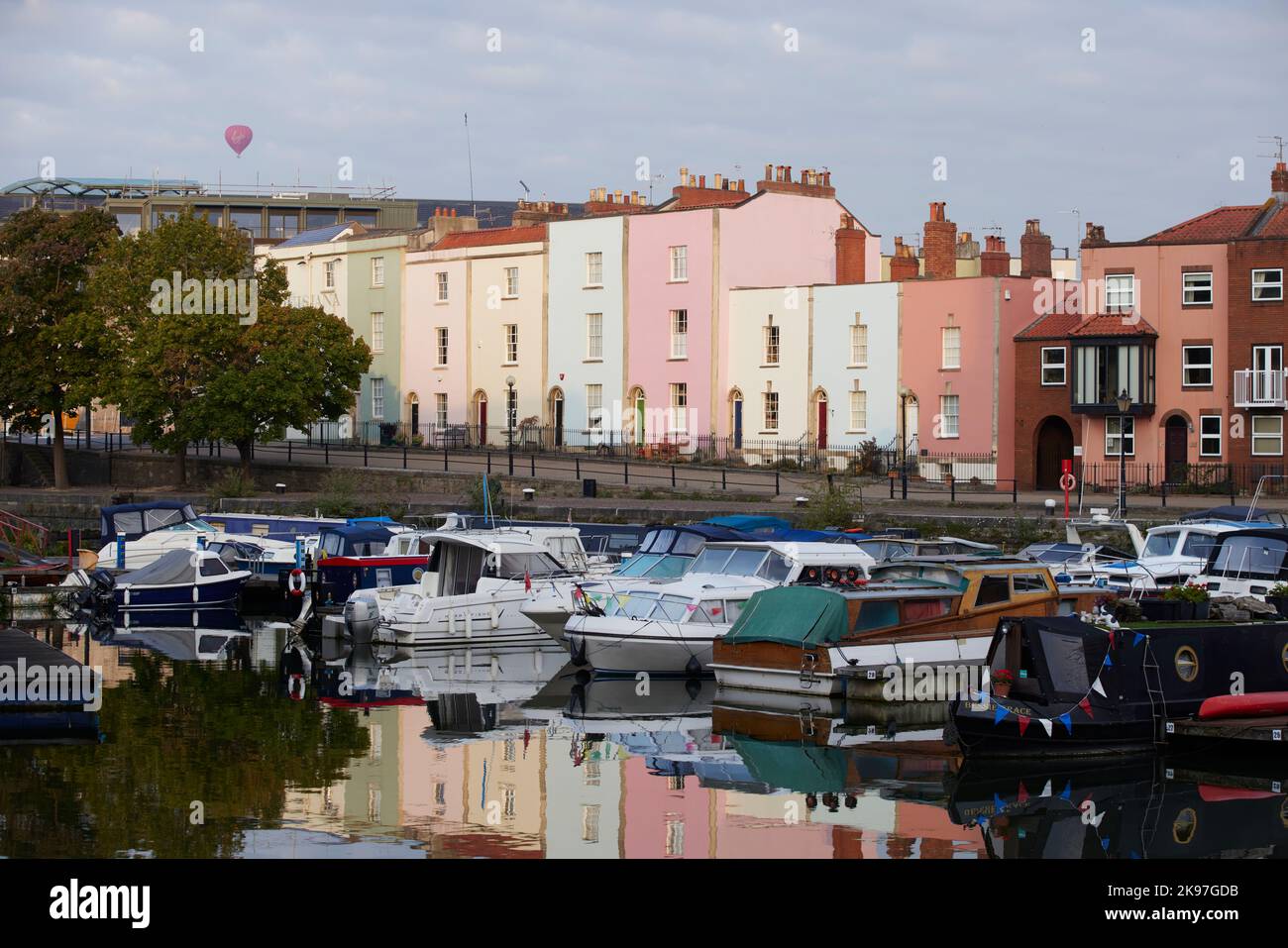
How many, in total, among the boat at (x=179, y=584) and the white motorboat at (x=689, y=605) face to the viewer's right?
1

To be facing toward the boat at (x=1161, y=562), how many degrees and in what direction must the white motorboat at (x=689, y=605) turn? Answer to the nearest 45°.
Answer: approximately 180°

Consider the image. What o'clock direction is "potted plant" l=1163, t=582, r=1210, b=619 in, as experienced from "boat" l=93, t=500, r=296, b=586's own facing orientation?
The potted plant is roughly at 2 o'clock from the boat.

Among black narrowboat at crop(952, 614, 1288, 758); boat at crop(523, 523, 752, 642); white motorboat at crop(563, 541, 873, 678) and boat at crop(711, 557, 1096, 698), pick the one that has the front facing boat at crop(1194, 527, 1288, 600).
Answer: boat at crop(711, 557, 1096, 698)

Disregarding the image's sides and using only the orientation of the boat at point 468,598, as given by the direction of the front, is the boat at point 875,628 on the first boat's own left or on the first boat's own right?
on the first boat's own right

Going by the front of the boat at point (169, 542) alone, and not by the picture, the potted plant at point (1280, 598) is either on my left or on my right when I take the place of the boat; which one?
on my right

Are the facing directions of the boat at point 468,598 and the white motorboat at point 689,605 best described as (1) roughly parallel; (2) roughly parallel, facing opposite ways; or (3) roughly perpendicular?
roughly parallel, facing opposite ways

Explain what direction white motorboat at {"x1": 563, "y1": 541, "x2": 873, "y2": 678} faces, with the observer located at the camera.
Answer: facing the viewer and to the left of the viewer

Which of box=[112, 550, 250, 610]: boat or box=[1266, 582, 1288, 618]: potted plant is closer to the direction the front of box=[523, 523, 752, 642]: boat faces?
the boat

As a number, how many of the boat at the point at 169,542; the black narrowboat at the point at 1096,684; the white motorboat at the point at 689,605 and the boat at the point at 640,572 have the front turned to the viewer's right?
1

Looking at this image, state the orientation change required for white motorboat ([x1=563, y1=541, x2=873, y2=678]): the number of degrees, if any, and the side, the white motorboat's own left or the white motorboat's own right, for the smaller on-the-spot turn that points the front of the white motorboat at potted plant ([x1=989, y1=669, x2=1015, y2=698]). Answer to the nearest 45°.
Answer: approximately 90° to the white motorboat's own left
